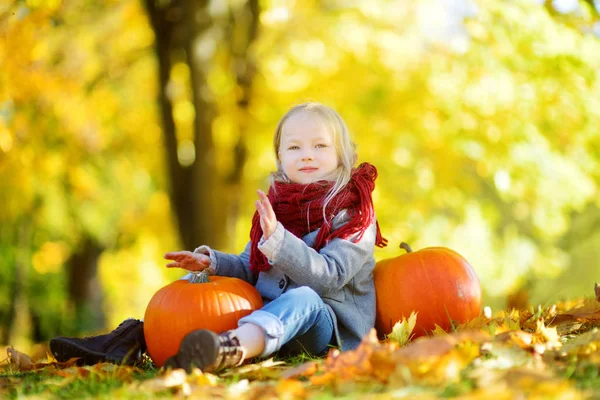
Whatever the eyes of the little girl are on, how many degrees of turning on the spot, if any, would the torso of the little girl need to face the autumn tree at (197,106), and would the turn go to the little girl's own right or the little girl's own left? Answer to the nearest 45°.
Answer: approximately 135° to the little girl's own right

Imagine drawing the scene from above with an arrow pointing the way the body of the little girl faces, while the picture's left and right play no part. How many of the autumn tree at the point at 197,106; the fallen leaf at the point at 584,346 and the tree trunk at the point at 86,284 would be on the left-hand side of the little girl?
1

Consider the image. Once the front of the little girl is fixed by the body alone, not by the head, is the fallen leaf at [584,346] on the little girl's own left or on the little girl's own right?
on the little girl's own left

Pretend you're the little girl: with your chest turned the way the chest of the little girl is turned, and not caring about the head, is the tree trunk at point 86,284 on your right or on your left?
on your right

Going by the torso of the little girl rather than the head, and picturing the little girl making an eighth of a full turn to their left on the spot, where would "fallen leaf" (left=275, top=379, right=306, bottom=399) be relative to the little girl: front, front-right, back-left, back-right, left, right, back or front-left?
front

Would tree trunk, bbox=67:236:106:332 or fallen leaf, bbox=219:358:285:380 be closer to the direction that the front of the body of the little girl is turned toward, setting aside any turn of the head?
the fallen leaf

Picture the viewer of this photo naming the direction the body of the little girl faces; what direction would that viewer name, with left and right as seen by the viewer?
facing the viewer and to the left of the viewer

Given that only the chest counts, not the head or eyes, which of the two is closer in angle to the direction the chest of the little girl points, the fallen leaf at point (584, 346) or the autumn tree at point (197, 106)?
the fallen leaf
